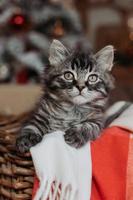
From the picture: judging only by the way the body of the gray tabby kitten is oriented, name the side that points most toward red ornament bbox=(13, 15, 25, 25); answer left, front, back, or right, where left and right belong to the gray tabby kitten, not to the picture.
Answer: back

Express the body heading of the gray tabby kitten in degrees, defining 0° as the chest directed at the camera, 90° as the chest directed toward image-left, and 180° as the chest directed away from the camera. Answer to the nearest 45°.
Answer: approximately 0°

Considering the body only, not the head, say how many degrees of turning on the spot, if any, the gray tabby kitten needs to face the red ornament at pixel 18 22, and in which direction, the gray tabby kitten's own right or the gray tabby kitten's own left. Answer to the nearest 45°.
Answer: approximately 180°

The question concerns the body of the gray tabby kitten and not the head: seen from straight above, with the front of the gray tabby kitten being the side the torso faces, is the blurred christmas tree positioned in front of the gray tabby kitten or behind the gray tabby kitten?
behind
